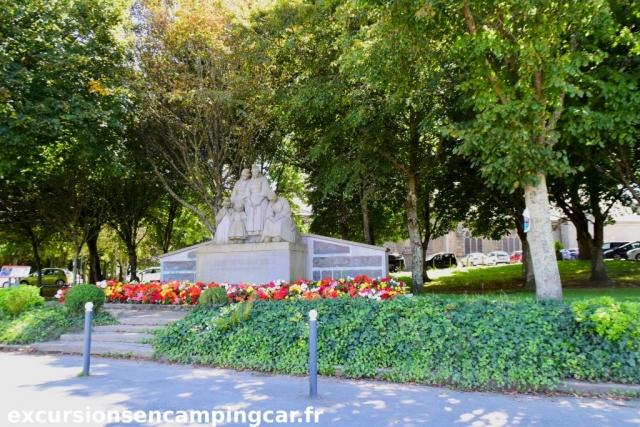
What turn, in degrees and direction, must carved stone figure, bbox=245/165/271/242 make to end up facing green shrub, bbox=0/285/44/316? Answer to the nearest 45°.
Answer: approximately 90° to its right

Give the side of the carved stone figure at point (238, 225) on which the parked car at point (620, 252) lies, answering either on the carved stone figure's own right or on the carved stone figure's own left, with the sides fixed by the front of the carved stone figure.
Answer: on the carved stone figure's own left

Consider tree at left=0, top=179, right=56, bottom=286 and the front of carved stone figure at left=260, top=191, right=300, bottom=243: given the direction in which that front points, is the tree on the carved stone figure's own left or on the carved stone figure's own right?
on the carved stone figure's own right

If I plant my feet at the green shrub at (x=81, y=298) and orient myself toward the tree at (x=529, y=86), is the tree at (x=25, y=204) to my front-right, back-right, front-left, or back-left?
back-left

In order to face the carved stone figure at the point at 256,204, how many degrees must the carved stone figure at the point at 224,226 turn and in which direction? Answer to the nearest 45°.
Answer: approximately 45° to its left

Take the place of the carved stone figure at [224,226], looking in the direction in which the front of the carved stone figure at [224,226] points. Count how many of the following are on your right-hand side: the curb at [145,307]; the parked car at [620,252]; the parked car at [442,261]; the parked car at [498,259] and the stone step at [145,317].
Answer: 2

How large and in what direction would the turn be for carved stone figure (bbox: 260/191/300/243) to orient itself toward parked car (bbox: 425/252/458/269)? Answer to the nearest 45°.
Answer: approximately 180°

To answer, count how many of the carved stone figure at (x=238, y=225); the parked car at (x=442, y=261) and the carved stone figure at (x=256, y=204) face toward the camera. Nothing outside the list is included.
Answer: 2
